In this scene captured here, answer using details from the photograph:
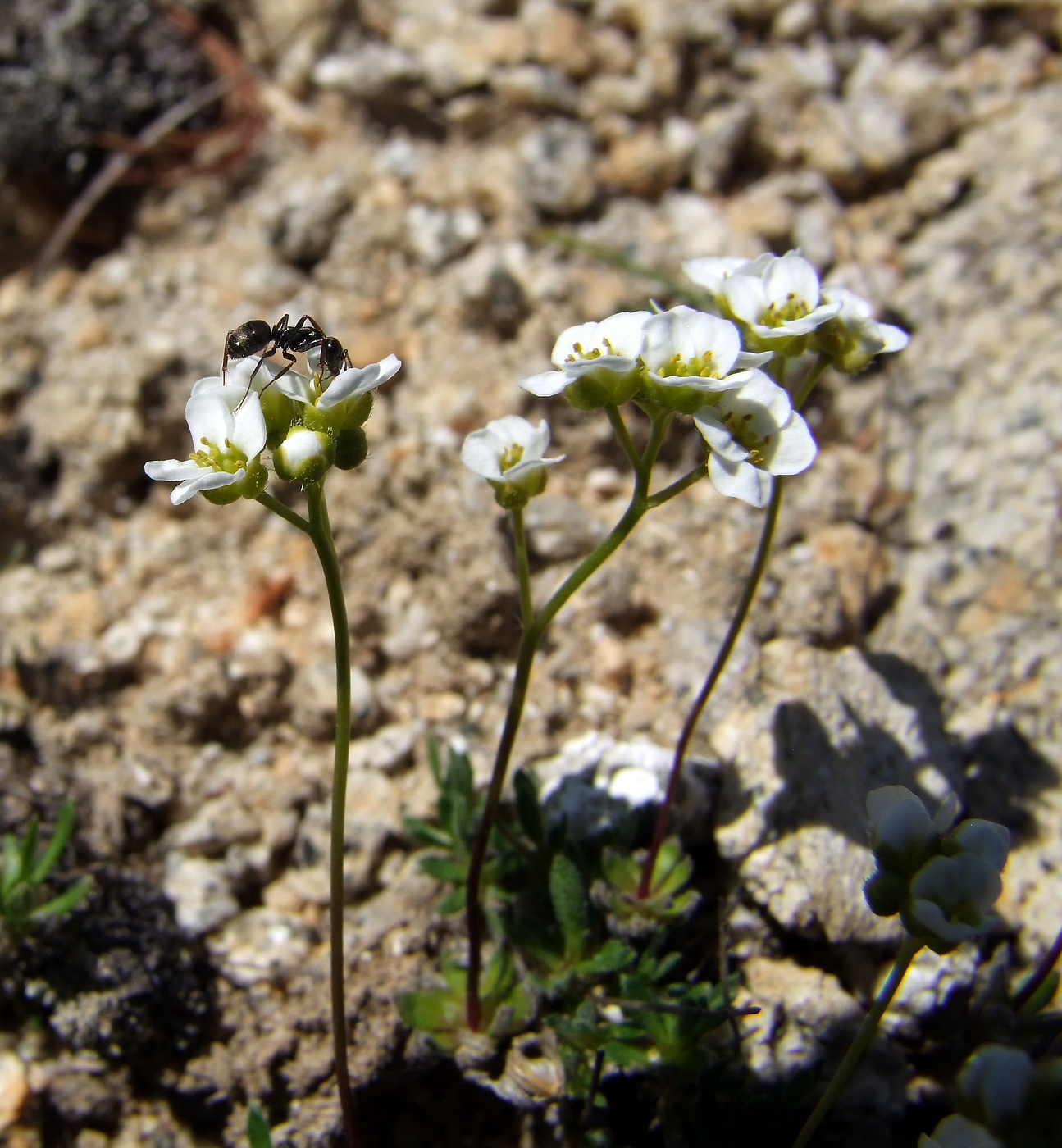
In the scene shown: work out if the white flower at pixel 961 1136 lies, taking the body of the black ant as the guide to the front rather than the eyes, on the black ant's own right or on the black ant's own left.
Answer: on the black ant's own right

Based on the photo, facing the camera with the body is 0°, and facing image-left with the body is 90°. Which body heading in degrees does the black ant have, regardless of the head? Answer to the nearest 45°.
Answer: approximately 270°
